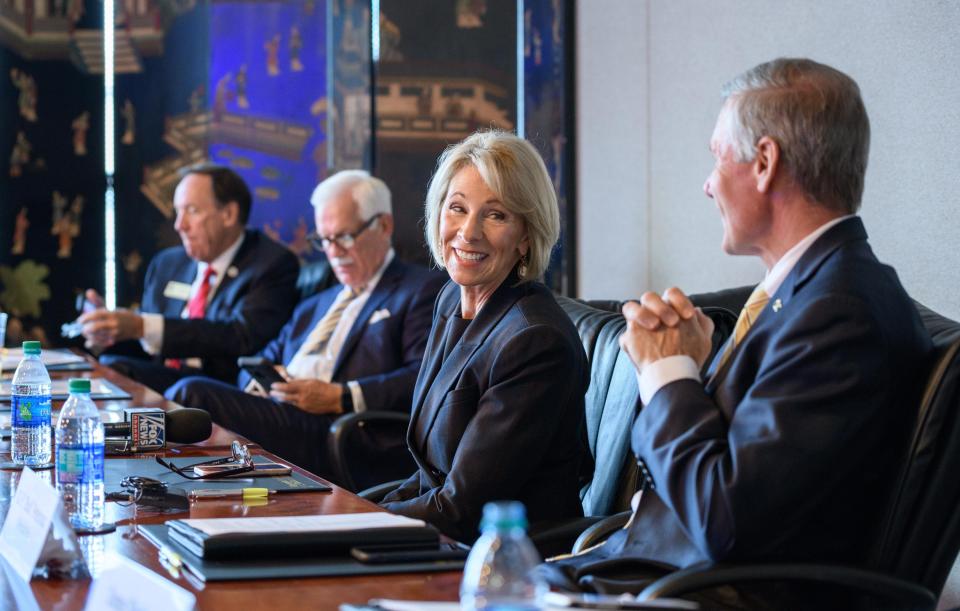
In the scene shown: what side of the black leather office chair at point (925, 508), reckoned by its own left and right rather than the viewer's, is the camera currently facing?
left

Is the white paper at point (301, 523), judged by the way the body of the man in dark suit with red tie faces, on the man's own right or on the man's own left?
on the man's own left

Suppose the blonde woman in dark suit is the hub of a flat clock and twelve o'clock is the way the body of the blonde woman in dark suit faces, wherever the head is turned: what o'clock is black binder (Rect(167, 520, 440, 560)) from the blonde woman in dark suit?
The black binder is roughly at 11 o'clock from the blonde woman in dark suit.

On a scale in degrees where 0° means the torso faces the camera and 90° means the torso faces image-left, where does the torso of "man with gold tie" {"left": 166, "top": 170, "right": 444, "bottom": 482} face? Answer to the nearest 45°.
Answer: approximately 45°

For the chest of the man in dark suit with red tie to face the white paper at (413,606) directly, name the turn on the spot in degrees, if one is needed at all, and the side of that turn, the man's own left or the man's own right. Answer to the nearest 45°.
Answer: approximately 45° to the man's own left

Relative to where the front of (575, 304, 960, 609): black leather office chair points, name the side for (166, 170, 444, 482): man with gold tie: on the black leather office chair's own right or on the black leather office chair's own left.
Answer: on the black leather office chair's own right

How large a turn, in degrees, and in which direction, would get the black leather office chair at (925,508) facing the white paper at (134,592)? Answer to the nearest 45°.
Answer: approximately 45° to its left

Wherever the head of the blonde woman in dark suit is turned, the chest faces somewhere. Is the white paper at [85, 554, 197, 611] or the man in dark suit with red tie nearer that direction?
the white paper

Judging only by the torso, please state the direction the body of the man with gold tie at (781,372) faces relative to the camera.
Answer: to the viewer's left

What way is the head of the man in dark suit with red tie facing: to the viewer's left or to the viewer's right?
to the viewer's left

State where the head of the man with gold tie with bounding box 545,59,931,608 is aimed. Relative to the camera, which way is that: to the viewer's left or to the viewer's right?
to the viewer's left
